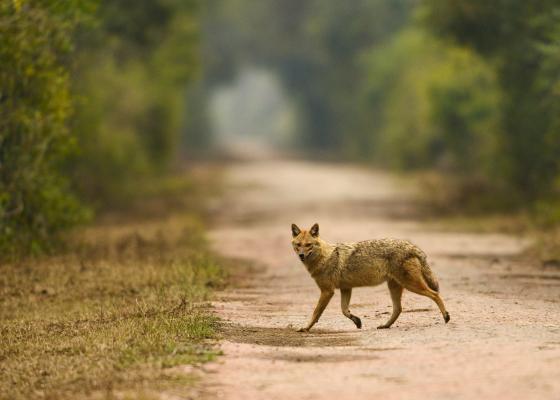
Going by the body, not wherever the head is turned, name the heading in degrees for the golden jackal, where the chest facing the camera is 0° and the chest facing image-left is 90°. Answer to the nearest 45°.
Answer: approximately 90°

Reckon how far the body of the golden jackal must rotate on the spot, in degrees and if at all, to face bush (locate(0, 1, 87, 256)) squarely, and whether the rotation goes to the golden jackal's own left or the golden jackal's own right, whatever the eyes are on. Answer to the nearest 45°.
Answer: approximately 45° to the golden jackal's own right
